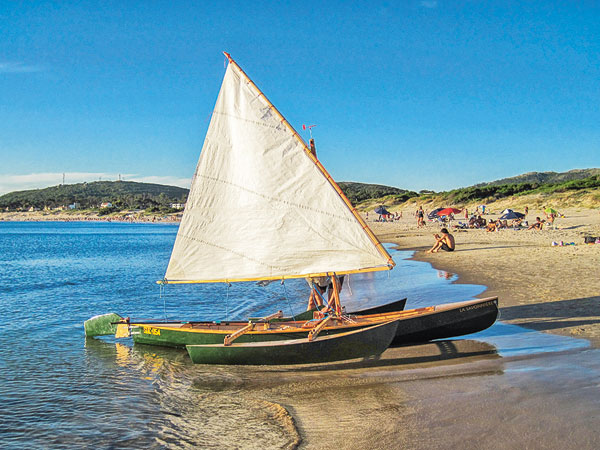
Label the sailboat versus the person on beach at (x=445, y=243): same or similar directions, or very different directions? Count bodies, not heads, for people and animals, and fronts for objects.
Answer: very different directions

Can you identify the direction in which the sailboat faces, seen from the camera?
facing to the right of the viewer

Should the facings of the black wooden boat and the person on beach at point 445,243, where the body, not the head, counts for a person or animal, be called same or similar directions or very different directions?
very different directions

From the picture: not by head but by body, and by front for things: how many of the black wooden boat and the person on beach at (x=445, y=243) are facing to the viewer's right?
1

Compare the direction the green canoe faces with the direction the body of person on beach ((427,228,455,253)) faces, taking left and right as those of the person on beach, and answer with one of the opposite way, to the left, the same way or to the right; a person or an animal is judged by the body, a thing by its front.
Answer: the opposite way

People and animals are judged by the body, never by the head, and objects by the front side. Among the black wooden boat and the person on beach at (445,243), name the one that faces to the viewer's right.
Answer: the black wooden boat

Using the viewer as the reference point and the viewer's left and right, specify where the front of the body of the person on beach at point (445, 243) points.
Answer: facing to the left of the viewer

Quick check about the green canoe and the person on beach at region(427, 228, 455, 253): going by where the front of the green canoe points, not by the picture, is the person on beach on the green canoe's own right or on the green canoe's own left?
on the green canoe's own left

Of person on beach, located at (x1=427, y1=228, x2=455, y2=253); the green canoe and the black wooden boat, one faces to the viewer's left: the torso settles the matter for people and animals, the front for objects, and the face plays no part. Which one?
the person on beach

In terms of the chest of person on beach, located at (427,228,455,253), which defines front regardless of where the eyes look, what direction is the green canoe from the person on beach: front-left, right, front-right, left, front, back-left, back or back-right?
left

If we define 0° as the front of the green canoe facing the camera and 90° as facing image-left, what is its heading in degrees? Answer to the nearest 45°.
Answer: approximately 270°
